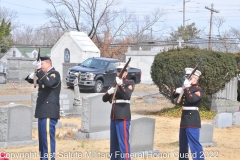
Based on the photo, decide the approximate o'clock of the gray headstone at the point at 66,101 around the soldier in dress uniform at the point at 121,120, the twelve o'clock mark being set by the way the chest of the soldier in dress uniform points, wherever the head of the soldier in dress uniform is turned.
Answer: The gray headstone is roughly at 4 o'clock from the soldier in dress uniform.

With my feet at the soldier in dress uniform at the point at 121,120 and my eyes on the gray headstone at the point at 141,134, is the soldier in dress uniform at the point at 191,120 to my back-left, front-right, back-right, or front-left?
front-right

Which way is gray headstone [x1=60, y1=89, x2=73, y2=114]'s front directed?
toward the camera

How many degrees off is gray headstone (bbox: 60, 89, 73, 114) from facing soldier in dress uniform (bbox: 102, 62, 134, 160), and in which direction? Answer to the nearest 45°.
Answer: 0° — it already faces them

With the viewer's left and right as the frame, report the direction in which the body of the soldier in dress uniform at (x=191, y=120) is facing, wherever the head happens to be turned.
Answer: facing the viewer and to the left of the viewer

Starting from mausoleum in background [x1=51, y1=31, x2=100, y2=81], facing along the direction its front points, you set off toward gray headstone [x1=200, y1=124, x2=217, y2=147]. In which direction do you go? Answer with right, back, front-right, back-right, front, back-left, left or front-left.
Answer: front-left

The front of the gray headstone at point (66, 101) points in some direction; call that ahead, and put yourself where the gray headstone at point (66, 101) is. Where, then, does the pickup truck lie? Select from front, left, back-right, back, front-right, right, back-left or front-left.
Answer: back
